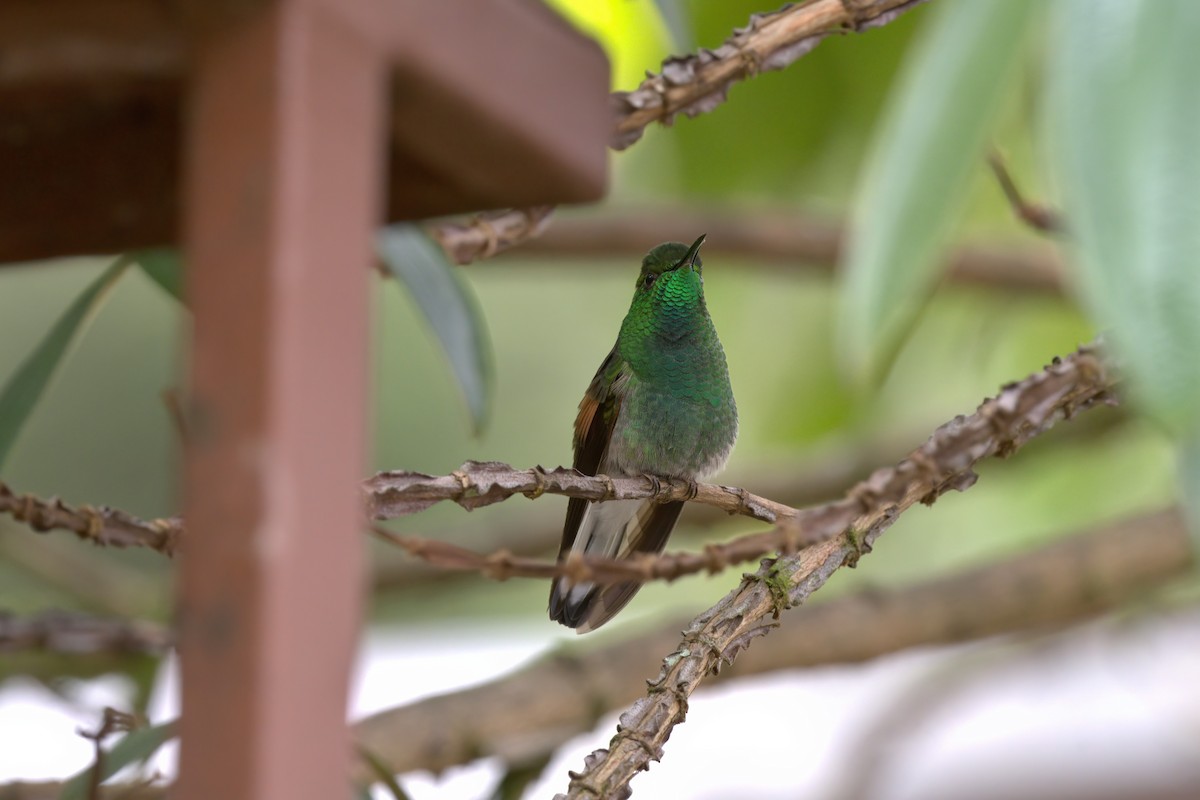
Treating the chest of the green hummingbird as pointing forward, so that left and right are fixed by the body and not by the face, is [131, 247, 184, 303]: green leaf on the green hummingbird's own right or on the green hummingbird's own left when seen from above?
on the green hummingbird's own right

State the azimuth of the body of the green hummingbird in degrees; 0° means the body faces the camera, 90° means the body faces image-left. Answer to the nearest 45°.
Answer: approximately 315°

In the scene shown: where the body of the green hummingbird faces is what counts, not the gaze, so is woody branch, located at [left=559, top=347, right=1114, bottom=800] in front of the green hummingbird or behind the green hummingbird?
in front

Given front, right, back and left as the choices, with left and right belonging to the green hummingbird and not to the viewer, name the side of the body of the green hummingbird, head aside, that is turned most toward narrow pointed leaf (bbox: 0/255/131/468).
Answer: right

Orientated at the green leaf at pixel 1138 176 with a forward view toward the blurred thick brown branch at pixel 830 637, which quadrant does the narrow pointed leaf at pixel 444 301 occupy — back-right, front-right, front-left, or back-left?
front-left

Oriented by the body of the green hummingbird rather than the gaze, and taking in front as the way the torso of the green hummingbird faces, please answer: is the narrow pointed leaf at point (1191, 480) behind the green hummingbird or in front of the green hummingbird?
in front
